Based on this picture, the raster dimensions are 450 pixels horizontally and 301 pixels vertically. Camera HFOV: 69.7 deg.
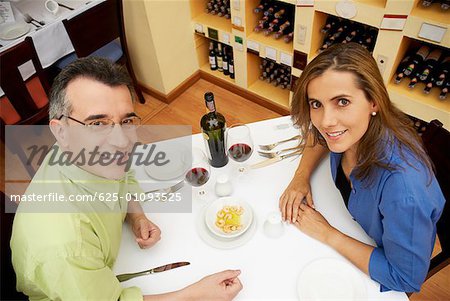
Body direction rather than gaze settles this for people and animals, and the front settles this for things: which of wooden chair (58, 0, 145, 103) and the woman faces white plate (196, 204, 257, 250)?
the woman

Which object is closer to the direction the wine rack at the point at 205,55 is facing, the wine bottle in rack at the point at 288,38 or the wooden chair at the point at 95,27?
the wooden chair

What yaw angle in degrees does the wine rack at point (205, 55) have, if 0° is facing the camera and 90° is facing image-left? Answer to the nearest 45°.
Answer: approximately 45°

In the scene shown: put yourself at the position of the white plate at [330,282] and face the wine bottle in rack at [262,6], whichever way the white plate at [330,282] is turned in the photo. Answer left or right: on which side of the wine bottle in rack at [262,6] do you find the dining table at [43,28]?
left

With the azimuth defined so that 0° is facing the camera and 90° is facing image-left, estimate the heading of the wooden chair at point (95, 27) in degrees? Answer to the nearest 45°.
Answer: approximately 135°

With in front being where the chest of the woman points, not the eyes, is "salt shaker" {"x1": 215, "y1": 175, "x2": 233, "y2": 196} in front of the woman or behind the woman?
in front

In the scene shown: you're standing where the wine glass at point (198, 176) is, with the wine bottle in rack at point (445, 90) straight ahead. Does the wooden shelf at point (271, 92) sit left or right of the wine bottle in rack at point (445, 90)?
left

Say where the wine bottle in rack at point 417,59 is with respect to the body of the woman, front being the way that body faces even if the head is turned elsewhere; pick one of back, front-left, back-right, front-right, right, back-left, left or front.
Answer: back-right

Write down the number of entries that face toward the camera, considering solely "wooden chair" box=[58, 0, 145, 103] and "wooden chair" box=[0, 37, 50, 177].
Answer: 0

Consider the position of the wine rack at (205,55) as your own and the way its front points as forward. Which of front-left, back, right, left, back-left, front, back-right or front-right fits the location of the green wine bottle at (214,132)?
front-left

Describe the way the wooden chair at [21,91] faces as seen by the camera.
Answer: facing away from the viewer and to the left of the viewer

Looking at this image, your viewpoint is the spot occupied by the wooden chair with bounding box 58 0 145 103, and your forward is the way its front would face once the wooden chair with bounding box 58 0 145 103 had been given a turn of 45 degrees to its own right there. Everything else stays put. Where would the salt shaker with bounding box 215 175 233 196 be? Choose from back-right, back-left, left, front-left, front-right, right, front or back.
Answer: back

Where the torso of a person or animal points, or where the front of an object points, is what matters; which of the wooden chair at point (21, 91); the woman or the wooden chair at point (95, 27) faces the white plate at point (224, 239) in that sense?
the woman

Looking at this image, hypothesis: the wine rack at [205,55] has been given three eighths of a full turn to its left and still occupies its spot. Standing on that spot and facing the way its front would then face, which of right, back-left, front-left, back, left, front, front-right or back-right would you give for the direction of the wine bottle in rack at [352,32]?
front-right
